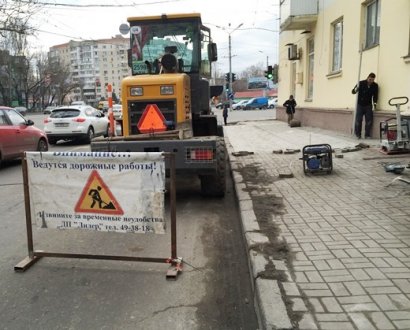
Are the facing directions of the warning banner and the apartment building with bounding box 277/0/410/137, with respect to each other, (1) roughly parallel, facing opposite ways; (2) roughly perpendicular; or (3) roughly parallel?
roughly perpendicular

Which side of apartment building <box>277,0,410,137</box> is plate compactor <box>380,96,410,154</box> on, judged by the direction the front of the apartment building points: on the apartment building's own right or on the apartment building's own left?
on the apartment building's own left

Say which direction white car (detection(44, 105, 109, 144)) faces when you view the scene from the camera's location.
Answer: facing away from the viewer and to the right of the viewer

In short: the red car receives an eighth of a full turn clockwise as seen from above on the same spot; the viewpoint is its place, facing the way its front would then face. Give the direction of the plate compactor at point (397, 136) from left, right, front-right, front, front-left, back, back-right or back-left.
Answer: front-right

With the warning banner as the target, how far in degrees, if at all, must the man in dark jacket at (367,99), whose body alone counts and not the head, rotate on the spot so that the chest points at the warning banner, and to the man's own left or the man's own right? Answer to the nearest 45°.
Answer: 0° — they already face it

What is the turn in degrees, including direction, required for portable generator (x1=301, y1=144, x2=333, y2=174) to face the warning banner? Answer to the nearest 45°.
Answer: approximately 45° to its right

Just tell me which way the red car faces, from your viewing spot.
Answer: facing away from the viewer and to the right of the viewer
